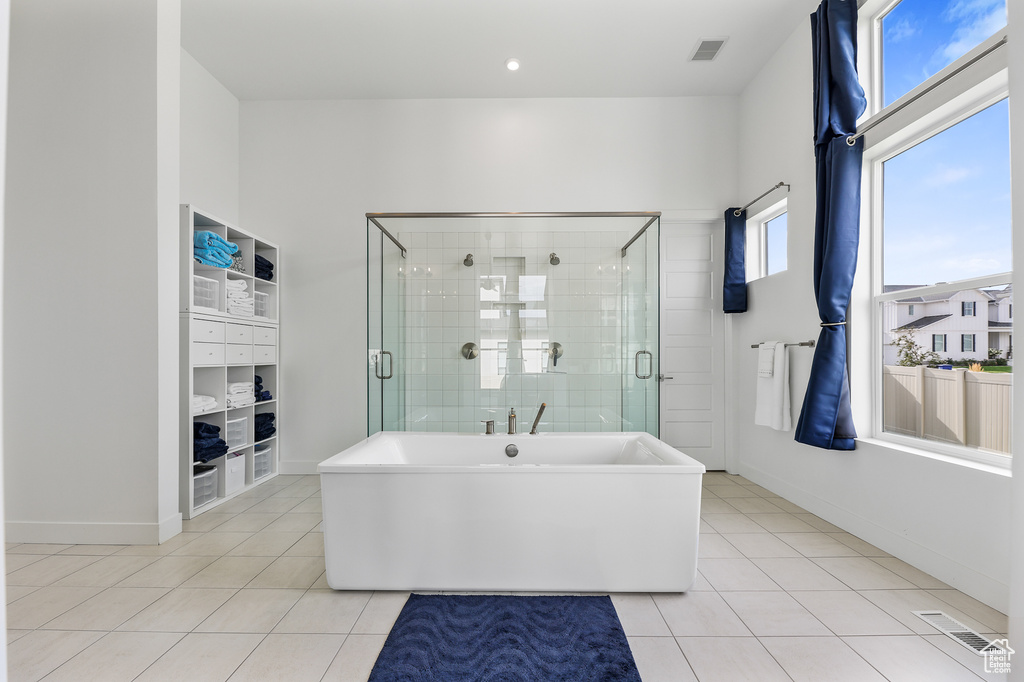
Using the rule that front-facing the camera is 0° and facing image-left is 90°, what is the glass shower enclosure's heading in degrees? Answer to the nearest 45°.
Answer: approximately 0°

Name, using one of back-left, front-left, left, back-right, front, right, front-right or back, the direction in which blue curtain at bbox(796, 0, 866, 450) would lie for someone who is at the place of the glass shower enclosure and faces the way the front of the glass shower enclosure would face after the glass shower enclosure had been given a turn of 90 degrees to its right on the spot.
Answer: back

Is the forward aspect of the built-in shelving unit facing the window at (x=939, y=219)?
yes

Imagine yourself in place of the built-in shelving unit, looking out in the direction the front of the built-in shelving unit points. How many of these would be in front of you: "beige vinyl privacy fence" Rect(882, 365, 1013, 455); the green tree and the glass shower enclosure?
3

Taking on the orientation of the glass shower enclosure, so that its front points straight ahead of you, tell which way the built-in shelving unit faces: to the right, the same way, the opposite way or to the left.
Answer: to the left

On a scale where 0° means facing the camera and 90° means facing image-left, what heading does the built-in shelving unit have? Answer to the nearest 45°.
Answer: approximately 315°

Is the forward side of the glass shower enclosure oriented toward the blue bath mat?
yes

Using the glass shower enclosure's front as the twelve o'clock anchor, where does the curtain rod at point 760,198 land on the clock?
The curtain rod is roughly at 8 o'clock from the glass shower enclosure.

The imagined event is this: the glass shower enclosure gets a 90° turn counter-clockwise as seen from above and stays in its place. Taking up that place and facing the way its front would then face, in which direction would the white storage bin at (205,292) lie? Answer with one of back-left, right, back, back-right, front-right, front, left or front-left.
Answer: back

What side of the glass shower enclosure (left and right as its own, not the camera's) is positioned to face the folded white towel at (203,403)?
right

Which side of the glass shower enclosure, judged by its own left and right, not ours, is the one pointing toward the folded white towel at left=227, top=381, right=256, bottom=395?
right

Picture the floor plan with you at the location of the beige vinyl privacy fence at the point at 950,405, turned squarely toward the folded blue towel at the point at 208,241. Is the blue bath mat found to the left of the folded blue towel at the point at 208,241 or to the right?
left

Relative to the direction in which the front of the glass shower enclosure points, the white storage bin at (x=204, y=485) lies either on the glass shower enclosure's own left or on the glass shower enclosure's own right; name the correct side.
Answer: on the glass shower enclosure's own right

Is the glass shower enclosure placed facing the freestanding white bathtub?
yes

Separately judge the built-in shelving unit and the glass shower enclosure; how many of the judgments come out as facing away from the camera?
0

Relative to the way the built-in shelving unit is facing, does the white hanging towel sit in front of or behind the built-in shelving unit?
in front
